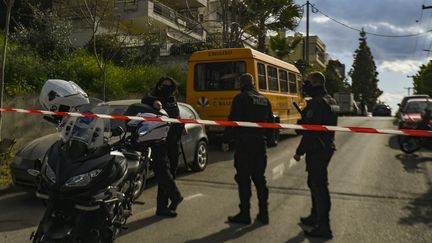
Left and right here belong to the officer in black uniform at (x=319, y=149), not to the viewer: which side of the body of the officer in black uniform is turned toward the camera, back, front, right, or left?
left

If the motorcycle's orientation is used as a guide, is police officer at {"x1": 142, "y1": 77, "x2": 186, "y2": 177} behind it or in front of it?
behind

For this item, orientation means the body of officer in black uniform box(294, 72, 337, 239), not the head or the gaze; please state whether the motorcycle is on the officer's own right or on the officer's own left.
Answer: on the officer's own left

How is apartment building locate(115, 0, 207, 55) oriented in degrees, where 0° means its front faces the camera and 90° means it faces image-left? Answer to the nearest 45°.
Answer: approximately 315°

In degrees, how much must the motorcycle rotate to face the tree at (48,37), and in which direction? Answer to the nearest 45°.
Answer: approximately 135° to its right

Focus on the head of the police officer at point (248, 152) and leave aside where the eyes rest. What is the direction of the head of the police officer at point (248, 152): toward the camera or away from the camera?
away from the camera

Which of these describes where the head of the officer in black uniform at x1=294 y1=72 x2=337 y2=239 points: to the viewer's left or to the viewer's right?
to the viewer's left

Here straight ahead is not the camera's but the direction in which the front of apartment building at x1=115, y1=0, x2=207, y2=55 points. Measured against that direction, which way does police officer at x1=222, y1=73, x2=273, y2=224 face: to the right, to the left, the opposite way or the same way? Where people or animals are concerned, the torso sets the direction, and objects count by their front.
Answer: the opposite way

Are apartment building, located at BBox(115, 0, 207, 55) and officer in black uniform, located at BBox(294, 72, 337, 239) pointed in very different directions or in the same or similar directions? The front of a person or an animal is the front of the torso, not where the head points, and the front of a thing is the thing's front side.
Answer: very different directions

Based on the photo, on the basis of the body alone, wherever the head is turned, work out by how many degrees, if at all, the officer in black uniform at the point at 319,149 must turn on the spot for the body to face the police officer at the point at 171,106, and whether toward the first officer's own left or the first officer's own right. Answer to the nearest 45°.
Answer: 0° — they already face them
